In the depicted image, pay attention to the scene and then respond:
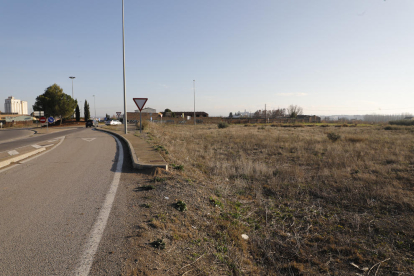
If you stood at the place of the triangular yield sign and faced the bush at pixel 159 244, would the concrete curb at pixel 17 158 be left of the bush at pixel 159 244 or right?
right

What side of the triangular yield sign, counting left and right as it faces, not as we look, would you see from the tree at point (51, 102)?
back

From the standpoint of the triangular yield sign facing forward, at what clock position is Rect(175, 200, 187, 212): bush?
The bush is roughly at 12 o'clock from the triangular yield sign.

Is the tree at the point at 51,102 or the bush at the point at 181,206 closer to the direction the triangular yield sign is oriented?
the bush

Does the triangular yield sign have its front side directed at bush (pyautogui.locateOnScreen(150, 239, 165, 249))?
yes

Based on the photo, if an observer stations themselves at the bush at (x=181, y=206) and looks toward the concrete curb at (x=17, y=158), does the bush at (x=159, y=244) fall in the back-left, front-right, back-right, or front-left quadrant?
back-left

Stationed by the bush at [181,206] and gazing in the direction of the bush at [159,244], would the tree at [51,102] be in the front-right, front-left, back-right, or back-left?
back-right

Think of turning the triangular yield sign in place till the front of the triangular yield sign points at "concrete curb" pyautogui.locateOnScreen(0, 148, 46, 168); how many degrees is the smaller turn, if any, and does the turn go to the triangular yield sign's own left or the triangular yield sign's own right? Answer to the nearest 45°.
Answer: approximately 45° to the triangular yield sign's own right

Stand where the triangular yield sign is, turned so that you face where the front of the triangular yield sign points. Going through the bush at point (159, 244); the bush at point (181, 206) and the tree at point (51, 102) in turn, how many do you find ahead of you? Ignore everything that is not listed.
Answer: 2

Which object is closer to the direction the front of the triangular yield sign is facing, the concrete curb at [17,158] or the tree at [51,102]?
the concrete curb

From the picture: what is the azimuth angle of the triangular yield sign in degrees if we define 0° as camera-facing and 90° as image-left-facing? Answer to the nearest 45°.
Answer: approximately 0°
